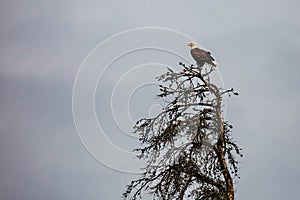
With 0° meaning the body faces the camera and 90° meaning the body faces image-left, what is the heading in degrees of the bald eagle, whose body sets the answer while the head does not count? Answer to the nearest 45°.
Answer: approximately 90°
